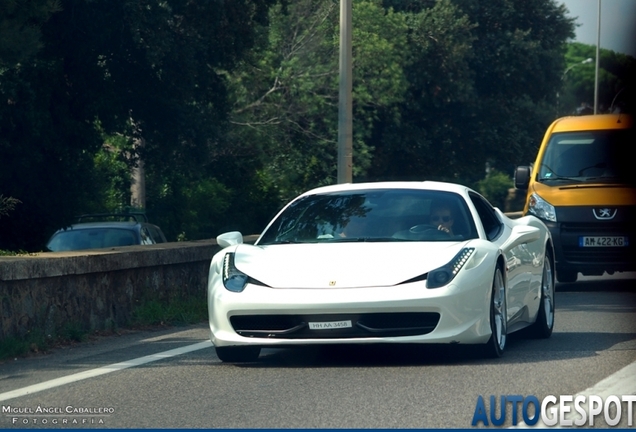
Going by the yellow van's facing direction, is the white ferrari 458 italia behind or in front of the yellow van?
in front

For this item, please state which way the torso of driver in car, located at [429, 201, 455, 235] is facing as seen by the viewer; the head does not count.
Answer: toward the camera

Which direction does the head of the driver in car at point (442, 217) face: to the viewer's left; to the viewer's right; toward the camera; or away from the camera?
toward the camera

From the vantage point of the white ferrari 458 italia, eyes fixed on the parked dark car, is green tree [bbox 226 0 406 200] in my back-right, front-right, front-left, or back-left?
front-right

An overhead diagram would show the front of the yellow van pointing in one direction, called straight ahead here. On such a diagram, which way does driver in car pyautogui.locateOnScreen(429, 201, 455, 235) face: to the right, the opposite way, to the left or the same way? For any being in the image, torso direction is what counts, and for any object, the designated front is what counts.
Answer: the same way

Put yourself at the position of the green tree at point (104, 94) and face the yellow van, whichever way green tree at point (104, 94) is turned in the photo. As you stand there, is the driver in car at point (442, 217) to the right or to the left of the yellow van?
right

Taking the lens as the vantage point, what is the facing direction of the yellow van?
facing the viewer

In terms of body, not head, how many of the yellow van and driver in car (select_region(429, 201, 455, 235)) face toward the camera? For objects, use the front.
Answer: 2

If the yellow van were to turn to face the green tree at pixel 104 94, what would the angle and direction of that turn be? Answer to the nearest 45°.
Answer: approximately 90° to its right

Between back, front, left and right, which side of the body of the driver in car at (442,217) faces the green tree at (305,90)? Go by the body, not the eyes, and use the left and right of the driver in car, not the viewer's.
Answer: back

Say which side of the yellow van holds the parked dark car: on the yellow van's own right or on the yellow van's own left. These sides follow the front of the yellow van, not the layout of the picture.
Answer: on the yellow van's own right

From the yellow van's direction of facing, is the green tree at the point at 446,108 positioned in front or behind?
behind
